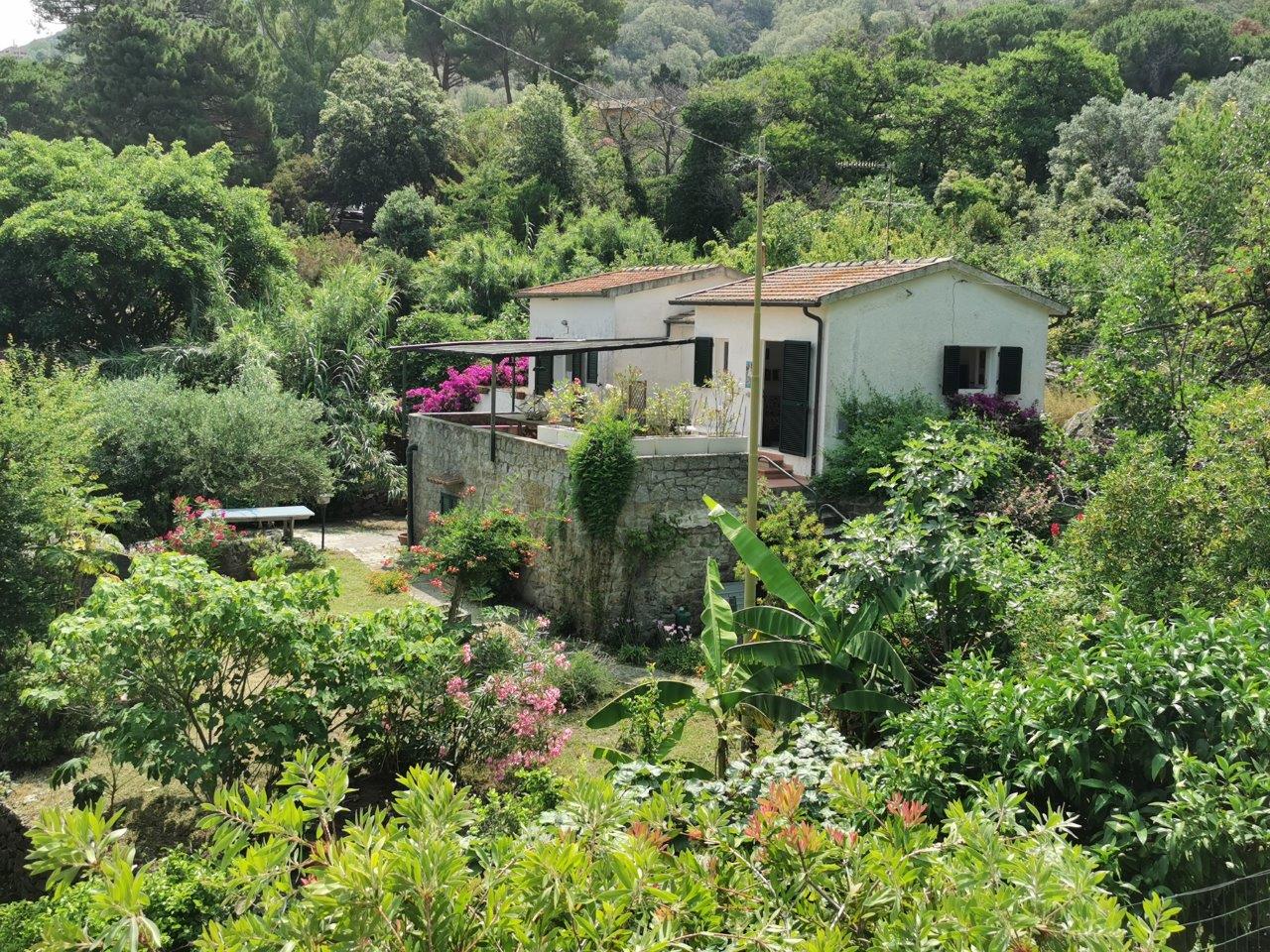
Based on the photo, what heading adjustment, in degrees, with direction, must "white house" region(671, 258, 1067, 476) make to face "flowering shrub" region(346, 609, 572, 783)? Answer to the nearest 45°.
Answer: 0° — it already faces it

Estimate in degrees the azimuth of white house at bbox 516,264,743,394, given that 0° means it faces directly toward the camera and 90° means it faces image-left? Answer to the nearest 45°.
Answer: approximately 45°

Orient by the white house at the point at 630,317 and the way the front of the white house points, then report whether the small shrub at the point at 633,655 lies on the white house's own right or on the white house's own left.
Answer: on the white house's own left

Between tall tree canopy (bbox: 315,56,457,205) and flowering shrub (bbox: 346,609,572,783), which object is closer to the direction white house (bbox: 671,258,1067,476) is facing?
the flowering shrub

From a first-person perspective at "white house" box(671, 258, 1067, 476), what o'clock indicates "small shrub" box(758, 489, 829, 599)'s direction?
The small shrub is roughly at 11 o'clock from the white house.

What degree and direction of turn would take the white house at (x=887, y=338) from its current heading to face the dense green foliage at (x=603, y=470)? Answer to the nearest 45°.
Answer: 0° — it already faces it

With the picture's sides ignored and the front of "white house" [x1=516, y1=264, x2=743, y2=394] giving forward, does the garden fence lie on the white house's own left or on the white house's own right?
on the white house's own left

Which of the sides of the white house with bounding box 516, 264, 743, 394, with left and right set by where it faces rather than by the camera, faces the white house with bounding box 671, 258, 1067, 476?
left

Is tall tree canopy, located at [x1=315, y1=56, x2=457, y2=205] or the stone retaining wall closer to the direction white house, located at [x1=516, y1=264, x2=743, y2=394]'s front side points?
the stone retaining wall
